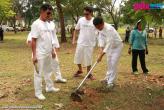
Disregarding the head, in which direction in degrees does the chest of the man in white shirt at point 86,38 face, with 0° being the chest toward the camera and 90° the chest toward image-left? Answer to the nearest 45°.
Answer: approximately 0°

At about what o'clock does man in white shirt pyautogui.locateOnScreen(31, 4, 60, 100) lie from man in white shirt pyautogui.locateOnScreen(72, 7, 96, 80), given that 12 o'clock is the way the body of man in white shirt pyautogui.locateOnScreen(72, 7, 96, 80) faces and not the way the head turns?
man in white shirt pyautogui.locateOnScreen(31, 4, 60, 100) is roughly at 1 o'clock from man in white shirt pyautogui.locateOnScreen(72, 7, 96, 80).

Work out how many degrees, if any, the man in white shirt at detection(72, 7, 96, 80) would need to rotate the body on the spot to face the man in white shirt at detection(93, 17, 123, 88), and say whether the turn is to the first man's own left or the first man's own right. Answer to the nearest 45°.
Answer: approximately 45° to the first man's own left

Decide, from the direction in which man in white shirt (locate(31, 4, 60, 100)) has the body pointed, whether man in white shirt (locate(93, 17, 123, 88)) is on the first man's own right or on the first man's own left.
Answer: on the first man's own left

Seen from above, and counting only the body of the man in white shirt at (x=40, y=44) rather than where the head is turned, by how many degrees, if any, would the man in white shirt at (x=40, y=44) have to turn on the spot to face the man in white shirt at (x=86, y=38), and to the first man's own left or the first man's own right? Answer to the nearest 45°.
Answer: approximately 90° to the first man's own left
